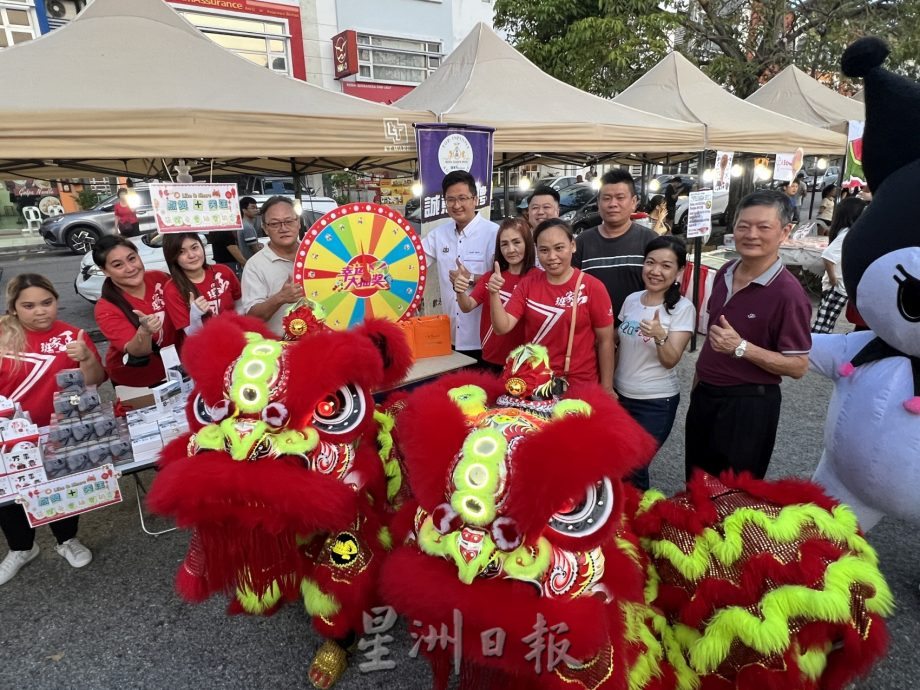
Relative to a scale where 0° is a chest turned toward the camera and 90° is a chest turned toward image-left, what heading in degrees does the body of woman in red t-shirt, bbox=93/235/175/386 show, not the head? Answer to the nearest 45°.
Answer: approximately 315°

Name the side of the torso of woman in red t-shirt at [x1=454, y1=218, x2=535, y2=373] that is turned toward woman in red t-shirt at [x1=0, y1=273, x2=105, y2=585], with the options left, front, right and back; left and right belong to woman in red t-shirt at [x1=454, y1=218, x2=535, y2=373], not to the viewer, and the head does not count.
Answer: right

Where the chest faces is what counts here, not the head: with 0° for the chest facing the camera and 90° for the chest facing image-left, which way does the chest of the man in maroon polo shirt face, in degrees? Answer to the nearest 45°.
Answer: approximately 45°

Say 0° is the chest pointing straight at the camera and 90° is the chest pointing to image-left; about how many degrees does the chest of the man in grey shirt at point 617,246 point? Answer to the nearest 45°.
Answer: approximately 0°

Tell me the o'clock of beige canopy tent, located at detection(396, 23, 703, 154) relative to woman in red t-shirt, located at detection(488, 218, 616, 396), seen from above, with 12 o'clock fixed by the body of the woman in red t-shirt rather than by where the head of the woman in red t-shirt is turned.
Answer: The beige canopy tent is roughly at 6 o'clock from the woman in red t-shirt.

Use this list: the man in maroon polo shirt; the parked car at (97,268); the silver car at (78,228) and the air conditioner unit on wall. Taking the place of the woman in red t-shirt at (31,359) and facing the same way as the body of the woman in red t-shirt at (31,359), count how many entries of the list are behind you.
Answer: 3

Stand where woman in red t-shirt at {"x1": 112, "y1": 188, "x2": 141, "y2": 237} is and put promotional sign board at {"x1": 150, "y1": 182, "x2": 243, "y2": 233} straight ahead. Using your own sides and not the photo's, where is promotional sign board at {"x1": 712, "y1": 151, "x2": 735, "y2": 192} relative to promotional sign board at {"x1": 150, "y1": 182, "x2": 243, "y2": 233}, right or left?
left

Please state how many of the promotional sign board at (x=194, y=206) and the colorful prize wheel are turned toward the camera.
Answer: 2

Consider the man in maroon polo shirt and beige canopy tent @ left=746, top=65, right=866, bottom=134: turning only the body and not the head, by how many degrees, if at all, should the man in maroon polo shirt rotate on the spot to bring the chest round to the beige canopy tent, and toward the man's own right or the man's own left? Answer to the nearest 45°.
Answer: approximately 135° to the man's own right

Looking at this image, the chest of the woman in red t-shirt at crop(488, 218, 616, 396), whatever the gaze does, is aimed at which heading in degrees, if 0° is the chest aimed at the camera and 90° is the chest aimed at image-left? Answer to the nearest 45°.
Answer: approximately 0°
